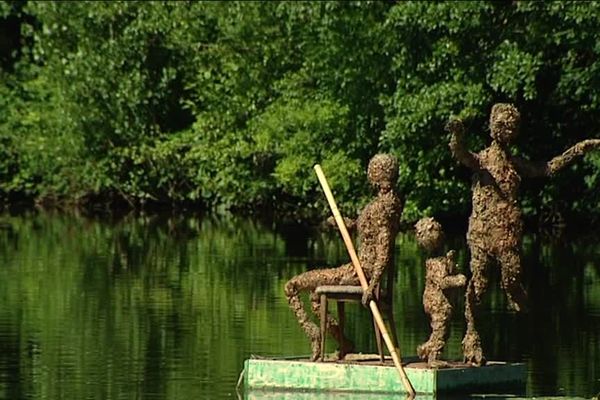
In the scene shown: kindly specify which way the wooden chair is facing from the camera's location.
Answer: facing to the left of the viewer

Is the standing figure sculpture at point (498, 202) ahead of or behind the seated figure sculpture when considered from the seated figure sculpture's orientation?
behind

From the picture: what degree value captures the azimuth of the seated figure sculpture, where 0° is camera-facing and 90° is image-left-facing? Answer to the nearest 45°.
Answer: approximately 90°

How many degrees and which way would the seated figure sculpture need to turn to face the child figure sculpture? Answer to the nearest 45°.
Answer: approximately 180°

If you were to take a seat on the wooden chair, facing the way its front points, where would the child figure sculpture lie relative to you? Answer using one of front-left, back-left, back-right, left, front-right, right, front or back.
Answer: back
